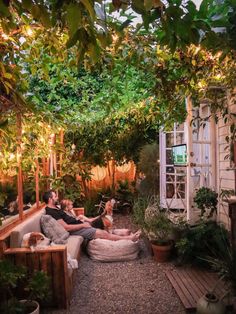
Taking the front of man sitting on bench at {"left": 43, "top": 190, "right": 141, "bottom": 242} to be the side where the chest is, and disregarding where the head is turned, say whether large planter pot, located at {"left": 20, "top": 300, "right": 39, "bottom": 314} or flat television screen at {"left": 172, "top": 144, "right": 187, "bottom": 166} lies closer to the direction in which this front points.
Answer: the flat television screen

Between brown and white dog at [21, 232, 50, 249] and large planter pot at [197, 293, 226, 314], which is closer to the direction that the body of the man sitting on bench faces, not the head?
the large planter pot

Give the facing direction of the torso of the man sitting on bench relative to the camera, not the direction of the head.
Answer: to the viewer's right

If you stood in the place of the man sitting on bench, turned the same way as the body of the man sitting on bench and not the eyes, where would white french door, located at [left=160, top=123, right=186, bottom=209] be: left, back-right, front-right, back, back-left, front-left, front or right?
front-left

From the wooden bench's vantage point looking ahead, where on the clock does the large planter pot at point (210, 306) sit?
The large planter pot is roughly at 1 o'clock from the wooden bench.

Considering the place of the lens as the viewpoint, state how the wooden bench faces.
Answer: facing to the right of the viewer

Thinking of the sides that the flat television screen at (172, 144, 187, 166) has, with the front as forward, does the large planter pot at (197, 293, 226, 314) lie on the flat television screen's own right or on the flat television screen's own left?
on the flat television screen's own left

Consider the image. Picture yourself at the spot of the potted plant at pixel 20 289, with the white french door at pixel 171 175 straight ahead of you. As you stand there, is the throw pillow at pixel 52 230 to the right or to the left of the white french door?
left

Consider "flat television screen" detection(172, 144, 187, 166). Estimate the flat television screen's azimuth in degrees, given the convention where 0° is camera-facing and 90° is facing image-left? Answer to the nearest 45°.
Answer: approximately 45°

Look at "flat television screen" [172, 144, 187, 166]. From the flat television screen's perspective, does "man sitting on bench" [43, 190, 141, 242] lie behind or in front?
in front
